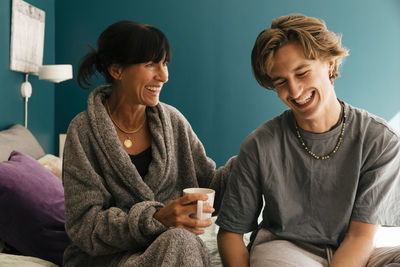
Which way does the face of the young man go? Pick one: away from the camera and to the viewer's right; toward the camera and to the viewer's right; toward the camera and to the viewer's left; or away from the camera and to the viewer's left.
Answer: toward the camera and to the viewer's left

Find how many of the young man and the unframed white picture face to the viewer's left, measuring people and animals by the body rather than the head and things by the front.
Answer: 0

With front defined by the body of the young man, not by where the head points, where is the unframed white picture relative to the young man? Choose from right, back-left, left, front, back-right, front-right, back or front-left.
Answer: back-right

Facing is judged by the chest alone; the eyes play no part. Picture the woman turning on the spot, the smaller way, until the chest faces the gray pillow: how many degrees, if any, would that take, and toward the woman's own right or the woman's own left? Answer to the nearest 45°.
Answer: approximately 180°

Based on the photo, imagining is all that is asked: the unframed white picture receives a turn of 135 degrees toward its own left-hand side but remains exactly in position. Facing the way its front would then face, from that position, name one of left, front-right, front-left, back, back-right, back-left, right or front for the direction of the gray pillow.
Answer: back

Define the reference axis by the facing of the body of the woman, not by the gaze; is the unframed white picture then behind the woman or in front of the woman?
behind

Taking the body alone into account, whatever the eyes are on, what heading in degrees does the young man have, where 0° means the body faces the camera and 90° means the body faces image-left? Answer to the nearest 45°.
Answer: approximately 0°

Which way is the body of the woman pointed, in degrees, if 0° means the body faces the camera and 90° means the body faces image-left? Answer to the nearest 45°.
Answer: approximately 315°

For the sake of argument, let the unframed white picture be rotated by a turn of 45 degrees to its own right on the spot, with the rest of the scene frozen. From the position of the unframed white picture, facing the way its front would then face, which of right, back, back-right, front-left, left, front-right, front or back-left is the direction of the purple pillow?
front

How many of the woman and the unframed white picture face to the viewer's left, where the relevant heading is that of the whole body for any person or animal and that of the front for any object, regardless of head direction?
0
